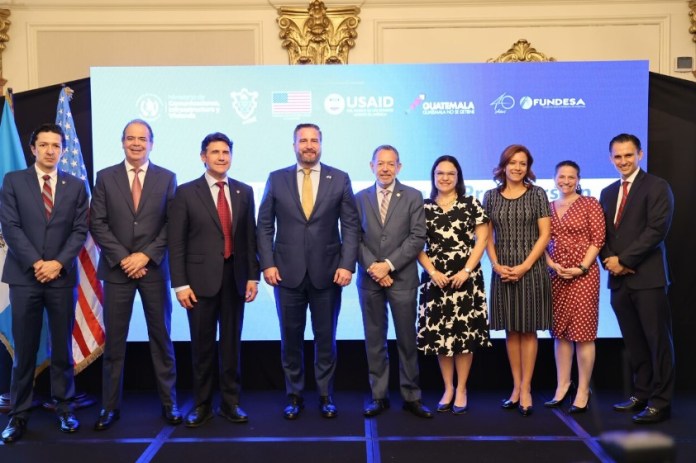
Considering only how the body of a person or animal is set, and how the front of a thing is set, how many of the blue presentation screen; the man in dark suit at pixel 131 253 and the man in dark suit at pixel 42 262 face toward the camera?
3

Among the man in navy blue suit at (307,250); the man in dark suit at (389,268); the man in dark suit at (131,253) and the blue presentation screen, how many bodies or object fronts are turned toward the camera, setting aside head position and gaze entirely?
4

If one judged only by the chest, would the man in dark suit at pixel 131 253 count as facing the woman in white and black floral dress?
no

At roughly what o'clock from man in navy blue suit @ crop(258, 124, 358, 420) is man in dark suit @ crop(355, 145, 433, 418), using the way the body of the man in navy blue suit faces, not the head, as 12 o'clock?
The man in dark suit is roughly at 9 o'clock from the man in navy blue suit.

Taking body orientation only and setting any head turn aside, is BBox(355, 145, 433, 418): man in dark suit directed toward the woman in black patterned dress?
no

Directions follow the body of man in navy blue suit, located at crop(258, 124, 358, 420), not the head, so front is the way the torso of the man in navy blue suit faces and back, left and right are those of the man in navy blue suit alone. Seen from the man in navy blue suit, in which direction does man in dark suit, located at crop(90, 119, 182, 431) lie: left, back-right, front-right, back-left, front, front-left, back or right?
right

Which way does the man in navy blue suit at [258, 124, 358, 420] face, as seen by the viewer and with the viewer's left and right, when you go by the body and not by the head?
facing the viewer

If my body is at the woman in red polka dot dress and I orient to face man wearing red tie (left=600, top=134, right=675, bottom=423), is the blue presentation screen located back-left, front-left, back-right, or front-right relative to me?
back-left

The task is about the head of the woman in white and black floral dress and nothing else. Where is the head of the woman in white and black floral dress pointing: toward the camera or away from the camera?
toward the camera

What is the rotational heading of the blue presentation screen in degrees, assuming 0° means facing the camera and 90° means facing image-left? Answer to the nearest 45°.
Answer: approximately 0°

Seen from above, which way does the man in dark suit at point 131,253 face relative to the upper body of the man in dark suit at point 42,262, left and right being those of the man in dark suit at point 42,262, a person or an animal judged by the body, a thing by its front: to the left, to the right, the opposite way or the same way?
the same way

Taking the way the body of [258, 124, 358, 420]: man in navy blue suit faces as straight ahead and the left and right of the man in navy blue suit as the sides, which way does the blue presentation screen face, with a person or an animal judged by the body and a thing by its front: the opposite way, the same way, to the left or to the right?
the same way

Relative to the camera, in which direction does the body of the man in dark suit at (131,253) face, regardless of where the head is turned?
toward the camera

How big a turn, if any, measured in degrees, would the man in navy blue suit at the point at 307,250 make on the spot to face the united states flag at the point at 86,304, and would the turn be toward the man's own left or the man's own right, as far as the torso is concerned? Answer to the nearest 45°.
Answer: approximately 90° to the man's own right

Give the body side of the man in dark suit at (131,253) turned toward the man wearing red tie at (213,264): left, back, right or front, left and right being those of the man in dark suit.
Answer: left

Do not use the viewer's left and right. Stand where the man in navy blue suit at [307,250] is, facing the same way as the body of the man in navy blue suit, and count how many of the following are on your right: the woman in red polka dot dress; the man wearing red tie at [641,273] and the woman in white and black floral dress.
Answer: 0

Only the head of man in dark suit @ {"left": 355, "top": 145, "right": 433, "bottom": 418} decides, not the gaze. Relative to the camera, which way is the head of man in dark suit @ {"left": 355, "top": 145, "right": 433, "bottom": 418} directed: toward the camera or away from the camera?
toward the camera

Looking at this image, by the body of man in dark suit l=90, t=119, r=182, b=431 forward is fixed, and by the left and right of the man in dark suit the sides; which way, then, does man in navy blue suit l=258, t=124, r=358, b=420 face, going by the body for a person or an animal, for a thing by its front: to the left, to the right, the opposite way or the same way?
the same way
